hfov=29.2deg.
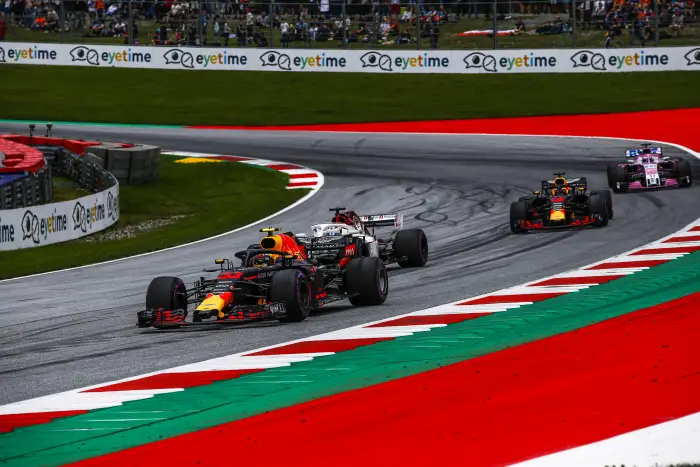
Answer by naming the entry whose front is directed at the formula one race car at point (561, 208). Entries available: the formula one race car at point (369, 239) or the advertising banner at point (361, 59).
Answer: the advertising banner

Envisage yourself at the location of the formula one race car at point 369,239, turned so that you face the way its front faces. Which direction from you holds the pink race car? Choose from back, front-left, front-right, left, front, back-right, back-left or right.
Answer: back

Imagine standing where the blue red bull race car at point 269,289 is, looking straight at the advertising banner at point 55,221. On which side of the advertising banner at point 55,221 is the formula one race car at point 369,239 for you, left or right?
right

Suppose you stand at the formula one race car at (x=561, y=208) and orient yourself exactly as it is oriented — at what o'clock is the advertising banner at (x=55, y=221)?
The advertising banner is roughly at 3 o'clock from the formula one race car.

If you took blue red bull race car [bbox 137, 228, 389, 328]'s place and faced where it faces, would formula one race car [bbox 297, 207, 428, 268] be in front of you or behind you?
behind

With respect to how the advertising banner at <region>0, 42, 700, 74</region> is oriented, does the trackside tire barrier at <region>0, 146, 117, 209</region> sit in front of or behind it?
in front

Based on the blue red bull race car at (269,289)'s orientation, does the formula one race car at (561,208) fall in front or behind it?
behind

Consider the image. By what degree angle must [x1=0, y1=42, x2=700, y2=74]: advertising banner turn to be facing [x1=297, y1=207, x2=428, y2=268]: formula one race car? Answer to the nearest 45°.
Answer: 0° — it already faces it

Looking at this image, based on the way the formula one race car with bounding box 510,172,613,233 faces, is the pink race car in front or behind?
behind

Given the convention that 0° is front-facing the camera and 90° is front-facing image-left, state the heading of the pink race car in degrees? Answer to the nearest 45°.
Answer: approximately 0°

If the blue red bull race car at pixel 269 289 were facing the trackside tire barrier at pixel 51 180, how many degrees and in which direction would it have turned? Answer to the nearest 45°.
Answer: approximately 135° to its right

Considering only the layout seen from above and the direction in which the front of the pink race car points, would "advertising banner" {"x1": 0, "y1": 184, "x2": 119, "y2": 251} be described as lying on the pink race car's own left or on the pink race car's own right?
on the pink race car's own right

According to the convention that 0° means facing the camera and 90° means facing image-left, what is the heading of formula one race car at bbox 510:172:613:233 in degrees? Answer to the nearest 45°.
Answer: approximately 0°

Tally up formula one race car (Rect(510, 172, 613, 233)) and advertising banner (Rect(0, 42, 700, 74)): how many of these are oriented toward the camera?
2

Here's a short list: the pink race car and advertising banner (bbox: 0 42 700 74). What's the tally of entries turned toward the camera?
2

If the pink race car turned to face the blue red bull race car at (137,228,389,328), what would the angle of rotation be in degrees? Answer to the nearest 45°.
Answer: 0° — it already faces it
